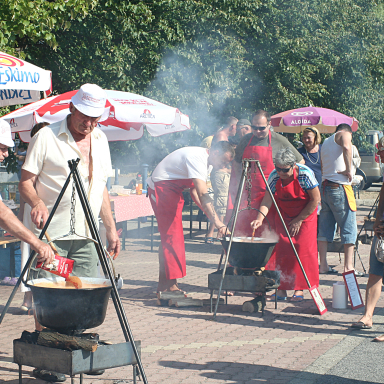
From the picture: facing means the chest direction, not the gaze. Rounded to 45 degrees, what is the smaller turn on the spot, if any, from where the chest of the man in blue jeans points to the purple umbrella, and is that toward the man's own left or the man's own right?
approximately 45° to the man's own left

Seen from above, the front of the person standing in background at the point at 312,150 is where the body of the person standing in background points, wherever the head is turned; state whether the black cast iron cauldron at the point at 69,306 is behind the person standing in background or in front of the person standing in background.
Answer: in front

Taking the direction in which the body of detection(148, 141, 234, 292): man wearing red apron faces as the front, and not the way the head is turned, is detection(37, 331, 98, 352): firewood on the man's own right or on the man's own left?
on the man's own right

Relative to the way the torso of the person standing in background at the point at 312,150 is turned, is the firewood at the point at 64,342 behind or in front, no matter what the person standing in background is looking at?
in front

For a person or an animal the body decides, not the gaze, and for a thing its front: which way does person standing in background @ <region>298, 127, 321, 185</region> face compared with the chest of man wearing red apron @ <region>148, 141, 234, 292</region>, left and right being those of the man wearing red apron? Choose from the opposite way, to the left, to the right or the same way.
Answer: to the right

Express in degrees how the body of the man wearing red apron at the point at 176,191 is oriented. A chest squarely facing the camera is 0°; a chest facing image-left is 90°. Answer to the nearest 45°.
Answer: approximately 270°
